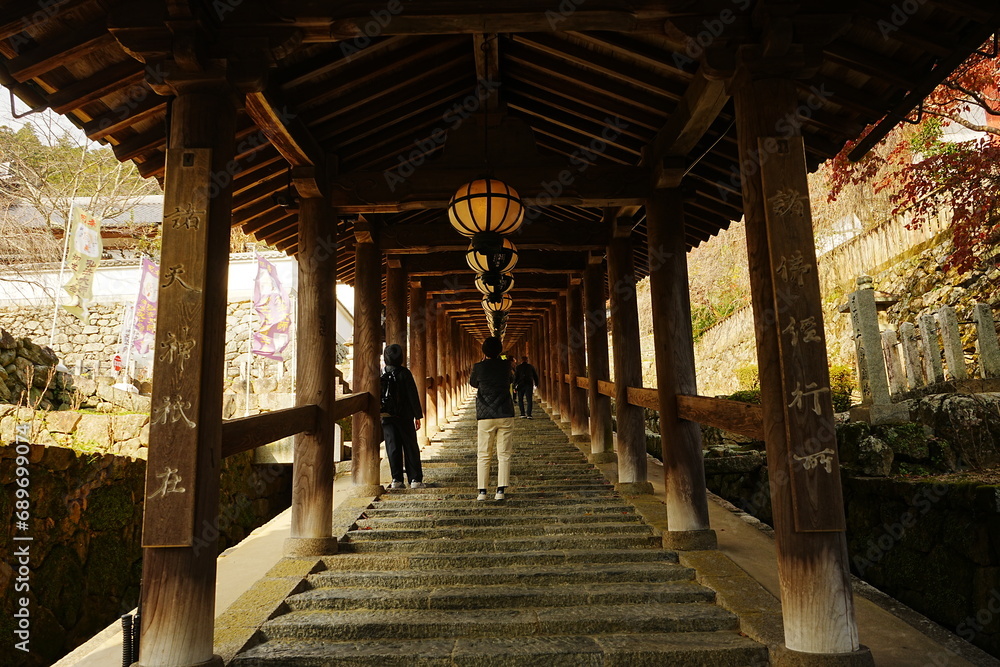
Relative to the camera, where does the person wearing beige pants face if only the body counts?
away from the camera

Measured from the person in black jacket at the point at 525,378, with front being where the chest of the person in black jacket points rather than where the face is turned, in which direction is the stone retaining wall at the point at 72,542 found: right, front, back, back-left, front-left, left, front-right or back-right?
back-left

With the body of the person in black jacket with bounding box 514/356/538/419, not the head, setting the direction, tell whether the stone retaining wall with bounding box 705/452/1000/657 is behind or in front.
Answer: behind

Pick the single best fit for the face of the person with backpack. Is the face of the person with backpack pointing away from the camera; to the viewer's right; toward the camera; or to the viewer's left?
away from the camera

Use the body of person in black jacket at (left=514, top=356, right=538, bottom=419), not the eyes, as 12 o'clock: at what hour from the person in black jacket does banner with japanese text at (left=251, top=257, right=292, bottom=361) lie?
The banner with japanese text is roughly at 7 o'clock from the person in black jacket.

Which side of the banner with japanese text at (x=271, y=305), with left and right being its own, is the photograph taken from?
front

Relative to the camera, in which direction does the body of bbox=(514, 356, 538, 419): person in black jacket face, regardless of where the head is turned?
away from the camera

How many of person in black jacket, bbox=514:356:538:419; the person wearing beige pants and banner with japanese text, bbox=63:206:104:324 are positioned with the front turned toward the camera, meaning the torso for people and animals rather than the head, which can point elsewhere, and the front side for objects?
1

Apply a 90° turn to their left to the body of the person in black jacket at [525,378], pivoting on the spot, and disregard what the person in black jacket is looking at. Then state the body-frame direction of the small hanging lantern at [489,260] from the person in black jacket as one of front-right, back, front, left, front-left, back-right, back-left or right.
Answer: left

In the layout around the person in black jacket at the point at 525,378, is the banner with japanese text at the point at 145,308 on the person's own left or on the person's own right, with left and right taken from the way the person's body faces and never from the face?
on the person's own left

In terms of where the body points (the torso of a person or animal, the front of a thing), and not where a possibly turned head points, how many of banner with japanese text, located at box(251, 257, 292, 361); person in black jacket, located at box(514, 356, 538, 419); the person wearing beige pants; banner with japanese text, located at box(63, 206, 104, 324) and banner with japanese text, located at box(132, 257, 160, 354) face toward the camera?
3

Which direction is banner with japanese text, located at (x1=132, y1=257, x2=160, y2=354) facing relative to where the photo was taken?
toward the camera
